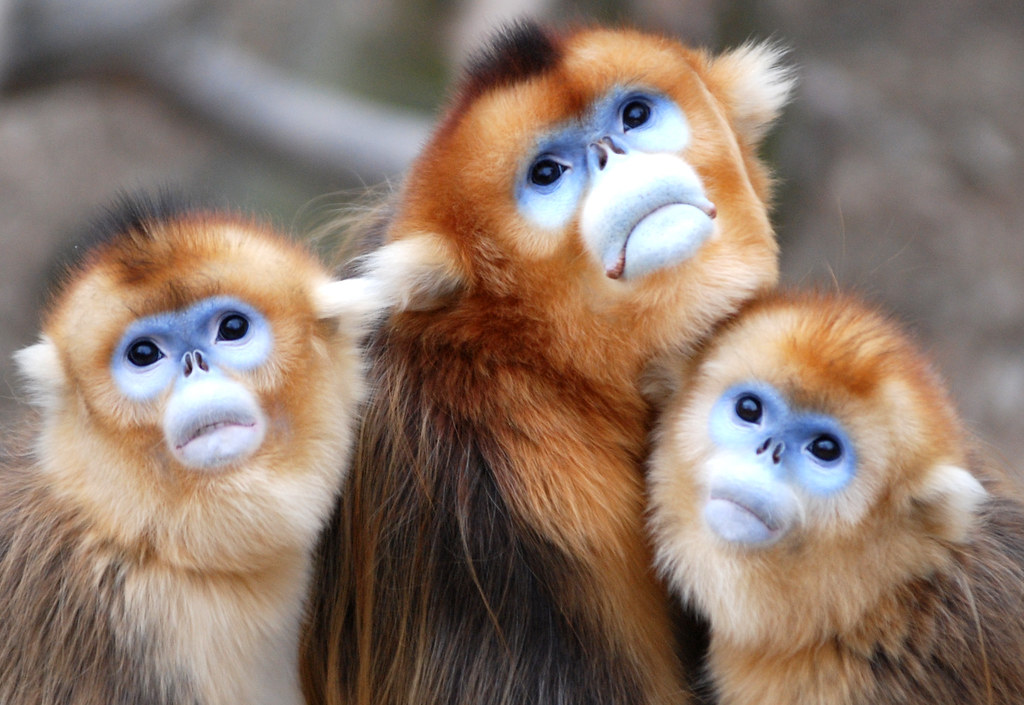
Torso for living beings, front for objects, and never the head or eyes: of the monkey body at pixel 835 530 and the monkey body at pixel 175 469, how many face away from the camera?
0

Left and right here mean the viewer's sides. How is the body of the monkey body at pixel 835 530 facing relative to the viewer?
facing the viewer and to the left of the viewer

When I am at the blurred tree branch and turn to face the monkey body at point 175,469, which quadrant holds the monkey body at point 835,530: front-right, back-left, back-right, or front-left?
front-left

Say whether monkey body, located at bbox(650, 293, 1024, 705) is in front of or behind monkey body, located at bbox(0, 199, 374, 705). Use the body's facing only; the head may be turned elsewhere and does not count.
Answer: in front
